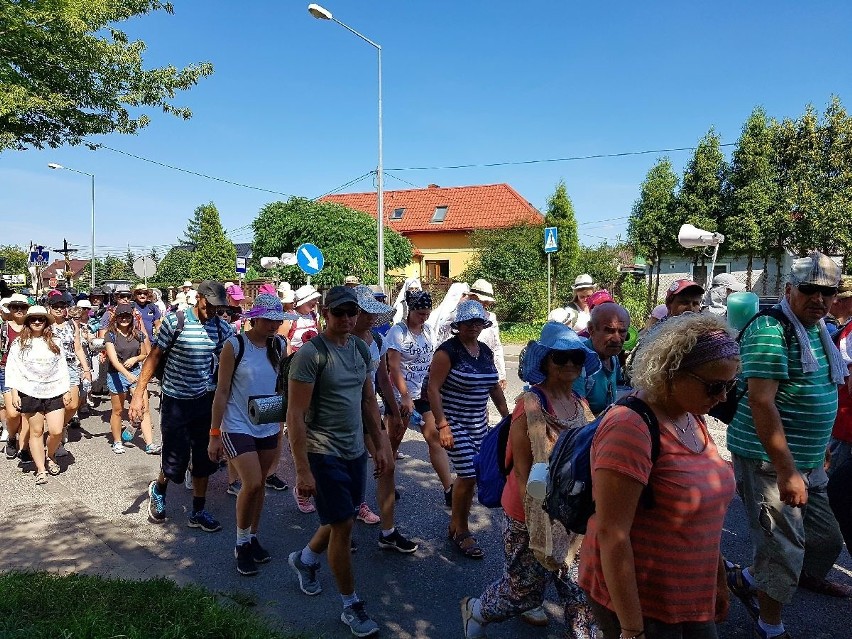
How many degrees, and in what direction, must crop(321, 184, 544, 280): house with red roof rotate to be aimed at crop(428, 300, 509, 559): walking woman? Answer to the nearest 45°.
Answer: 0° — it already faces them

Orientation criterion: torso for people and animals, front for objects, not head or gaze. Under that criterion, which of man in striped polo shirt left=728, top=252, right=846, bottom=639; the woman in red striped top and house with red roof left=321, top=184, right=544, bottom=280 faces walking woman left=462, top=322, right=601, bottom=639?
the house with red roof

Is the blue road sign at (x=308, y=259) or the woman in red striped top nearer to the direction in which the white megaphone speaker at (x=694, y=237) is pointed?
the blue road sign

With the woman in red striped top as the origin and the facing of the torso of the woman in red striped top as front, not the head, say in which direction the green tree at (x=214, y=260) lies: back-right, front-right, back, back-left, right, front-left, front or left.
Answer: back

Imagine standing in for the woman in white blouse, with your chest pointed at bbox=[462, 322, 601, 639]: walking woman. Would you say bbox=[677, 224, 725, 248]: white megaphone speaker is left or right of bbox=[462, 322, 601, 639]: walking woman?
left

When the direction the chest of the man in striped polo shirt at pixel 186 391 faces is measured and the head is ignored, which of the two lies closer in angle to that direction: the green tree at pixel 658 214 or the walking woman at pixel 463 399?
the walking woman

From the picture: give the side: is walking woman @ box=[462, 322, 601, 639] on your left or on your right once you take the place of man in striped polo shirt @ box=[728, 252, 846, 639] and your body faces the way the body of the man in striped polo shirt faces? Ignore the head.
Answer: on your right

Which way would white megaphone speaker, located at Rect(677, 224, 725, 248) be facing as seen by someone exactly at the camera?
facing to the left of the viewer

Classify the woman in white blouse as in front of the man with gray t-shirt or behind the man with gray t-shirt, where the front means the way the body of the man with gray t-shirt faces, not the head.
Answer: behind

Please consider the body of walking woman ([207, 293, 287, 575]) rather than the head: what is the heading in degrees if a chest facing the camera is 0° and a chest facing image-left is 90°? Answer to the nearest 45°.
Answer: approximately 315°

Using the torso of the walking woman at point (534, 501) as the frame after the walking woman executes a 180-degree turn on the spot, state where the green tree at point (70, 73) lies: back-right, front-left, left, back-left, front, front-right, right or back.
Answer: front

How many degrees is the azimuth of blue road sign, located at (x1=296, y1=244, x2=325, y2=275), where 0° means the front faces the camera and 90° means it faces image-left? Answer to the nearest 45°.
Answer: approximately 0°
